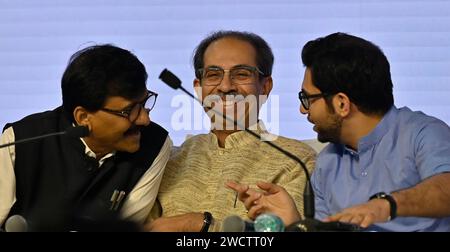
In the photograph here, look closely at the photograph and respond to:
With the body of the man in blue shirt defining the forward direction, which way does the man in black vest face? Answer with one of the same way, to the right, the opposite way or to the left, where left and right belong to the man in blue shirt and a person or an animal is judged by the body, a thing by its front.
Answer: to the left

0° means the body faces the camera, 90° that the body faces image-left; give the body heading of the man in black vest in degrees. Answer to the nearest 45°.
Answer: approximately 315°

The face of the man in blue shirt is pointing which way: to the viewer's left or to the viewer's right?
to the viewer's left

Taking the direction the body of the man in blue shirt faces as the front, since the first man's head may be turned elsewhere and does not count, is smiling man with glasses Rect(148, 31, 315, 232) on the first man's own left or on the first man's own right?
on the first man's own right

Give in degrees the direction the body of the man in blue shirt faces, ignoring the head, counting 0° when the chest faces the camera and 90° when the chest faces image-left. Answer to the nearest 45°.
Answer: approximately 45°

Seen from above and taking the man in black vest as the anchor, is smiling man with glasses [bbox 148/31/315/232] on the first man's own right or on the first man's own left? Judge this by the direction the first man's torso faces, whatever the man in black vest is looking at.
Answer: on the first man's own left

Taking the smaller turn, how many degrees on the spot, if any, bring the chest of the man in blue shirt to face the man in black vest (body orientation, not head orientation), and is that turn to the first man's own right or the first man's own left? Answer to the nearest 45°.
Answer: approximately 45° to the first man's own right

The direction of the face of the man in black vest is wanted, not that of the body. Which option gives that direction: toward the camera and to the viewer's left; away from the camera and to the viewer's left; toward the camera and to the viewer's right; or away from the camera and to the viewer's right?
toward the camera and to the viewer's right
